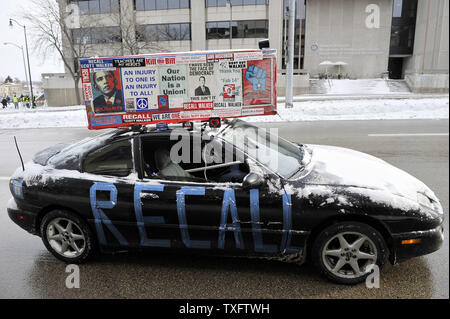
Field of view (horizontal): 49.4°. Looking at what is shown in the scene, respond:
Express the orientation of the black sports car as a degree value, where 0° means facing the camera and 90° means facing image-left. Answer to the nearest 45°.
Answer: approximately 270°

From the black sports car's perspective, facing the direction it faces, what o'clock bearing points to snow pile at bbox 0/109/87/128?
The snow pile is roughly at 8 o'clock from the black sports car.
